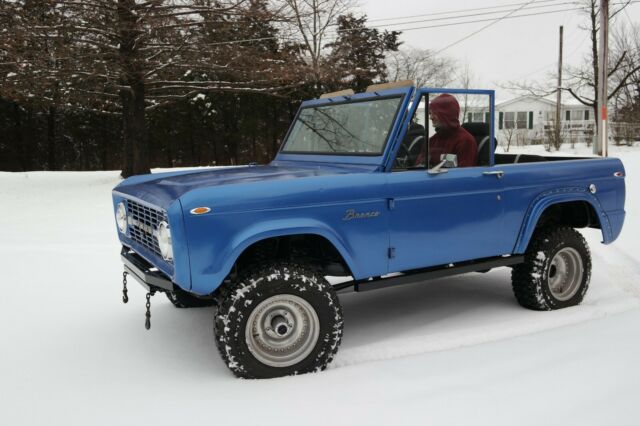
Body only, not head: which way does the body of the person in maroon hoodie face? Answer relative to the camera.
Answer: to the viewer's left

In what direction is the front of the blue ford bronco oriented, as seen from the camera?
facing the viewer and to the left of the viewer
